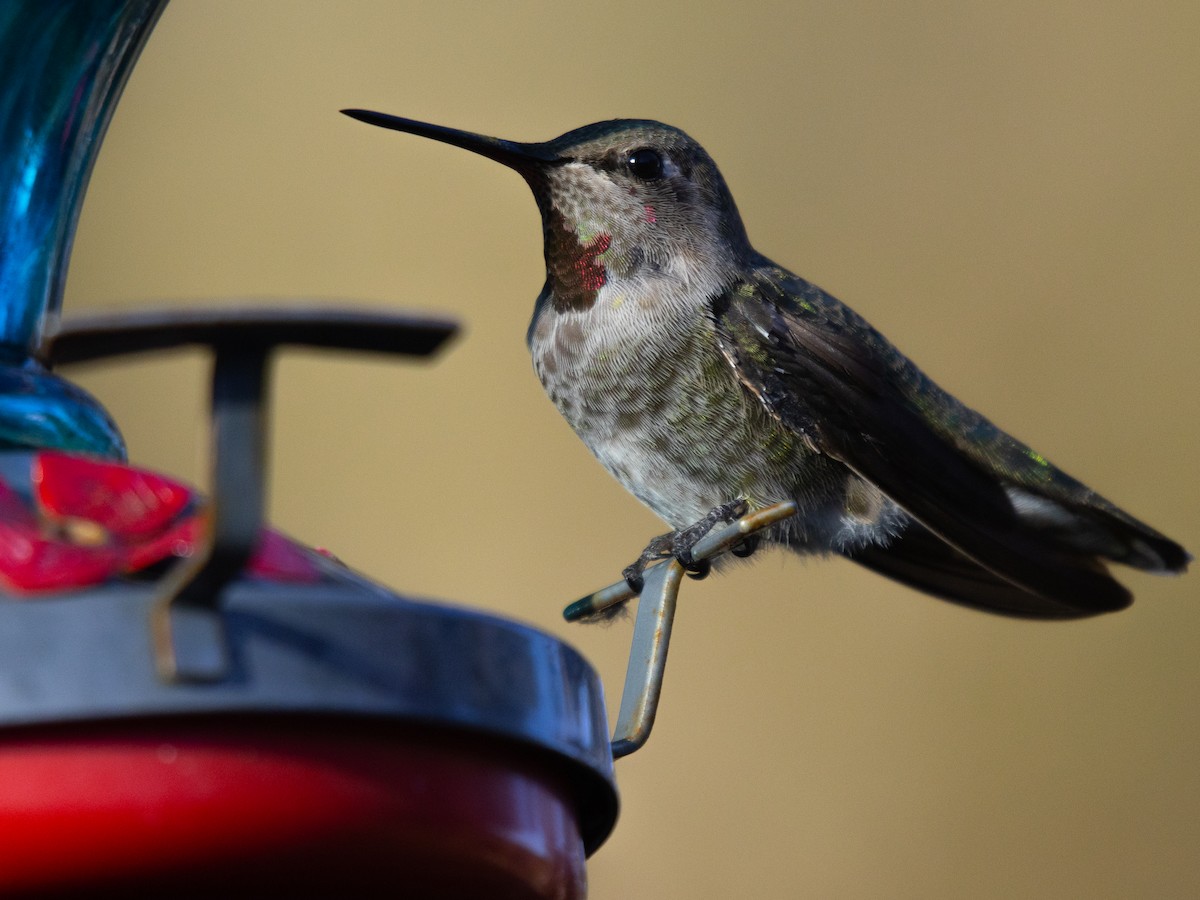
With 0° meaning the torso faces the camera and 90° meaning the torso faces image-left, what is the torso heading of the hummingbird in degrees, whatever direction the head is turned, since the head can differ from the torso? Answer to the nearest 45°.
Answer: approximately 90°
